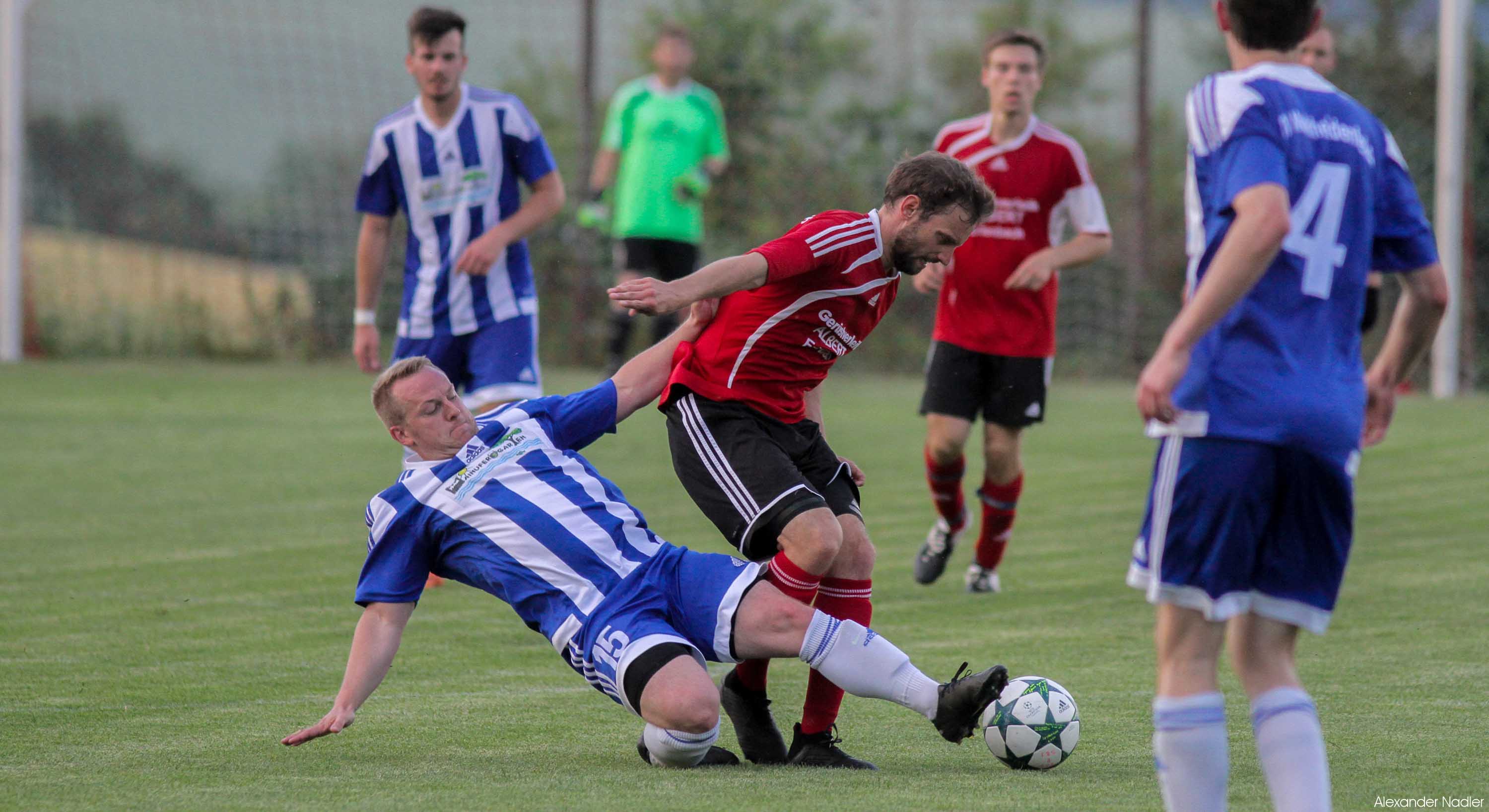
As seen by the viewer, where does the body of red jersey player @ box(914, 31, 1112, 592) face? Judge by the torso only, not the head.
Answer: toward the camera

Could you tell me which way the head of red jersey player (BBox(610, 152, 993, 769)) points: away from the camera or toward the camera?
toward the camera

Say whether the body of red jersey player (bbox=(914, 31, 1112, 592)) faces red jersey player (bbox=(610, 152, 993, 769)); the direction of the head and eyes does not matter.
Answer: yes

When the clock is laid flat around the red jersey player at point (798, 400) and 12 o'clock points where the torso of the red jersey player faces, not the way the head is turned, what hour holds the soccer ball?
The soccer ball is roughly at 12 o'clock from the red jersey player.

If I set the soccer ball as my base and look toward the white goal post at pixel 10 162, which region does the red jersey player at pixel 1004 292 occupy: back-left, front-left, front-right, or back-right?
front-right

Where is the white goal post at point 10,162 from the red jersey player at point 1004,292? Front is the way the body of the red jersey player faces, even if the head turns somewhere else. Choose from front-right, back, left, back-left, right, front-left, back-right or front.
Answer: back-right

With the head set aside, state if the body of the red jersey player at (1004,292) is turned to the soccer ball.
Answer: yes

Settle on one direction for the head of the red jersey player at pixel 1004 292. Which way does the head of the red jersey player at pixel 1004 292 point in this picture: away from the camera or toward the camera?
toward the camera

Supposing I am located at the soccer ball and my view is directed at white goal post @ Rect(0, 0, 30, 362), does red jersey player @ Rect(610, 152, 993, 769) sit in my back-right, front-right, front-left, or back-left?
front-left

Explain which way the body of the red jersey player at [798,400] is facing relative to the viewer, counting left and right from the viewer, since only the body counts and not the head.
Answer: facing the viewer and to the right of the viewer

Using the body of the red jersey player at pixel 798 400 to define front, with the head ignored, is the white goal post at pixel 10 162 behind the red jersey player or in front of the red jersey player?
behind
